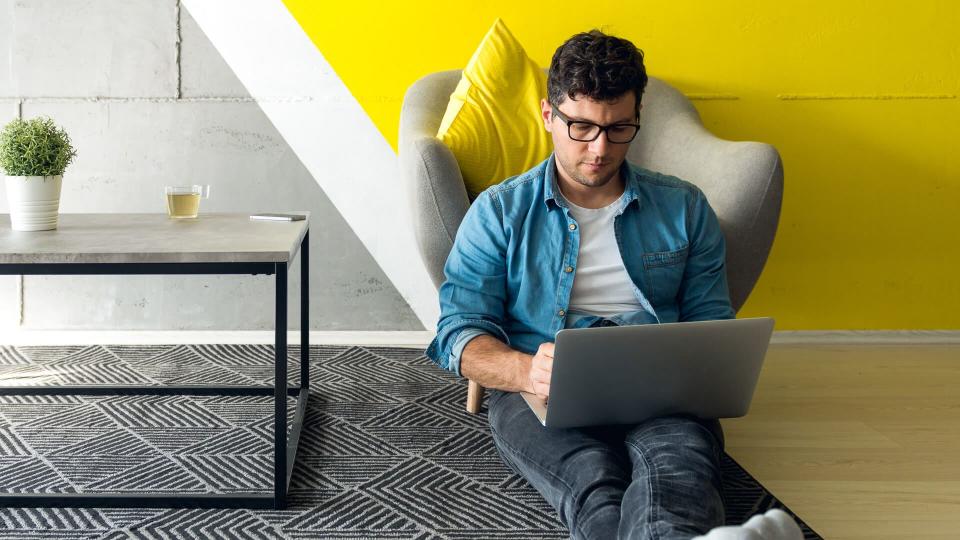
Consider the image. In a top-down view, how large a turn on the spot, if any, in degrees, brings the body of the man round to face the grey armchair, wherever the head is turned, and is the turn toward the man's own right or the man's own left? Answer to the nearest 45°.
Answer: approximately 135° to the man's own left

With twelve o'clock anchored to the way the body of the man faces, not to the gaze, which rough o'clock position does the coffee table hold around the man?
The coffee table is roughly at 3 o'clock from the man.

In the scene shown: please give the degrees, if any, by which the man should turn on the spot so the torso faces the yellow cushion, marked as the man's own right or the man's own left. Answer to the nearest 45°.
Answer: approximately 180°

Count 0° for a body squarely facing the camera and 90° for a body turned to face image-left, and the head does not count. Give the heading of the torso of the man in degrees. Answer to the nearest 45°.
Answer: approximately 0°

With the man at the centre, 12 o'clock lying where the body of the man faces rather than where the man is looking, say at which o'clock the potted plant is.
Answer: The potted plant is roughly at 3 o'clock from the man.

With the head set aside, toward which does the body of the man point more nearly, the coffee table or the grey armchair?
the coffee table

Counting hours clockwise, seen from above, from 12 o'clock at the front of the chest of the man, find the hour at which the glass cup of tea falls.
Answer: The glass cup of tea is roughly at 4 o'clock from the man.
